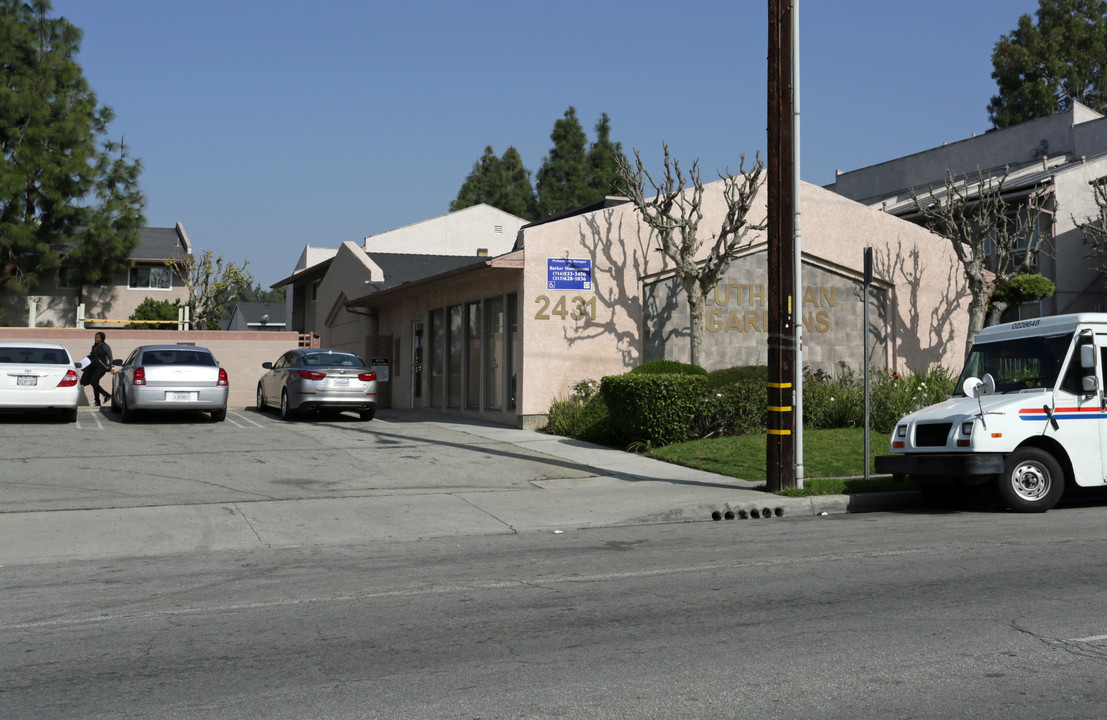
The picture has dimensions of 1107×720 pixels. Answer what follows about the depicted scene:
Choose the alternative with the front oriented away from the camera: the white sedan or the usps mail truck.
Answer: the white sedan

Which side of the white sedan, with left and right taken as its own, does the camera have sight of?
back

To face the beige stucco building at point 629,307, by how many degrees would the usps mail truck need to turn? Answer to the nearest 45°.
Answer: approximately 90° to its right

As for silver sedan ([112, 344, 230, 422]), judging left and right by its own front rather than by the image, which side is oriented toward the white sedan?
left

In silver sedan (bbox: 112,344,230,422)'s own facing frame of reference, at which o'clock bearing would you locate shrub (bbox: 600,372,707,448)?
The shrub is roughly at 4 o'clock from the silver sedan.

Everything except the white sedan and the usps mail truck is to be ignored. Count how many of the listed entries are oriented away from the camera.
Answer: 1

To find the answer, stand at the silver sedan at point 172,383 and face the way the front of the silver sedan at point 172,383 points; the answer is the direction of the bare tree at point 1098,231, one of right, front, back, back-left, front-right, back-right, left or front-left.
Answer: right

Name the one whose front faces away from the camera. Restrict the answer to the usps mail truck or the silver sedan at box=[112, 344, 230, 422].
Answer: the silver sedan

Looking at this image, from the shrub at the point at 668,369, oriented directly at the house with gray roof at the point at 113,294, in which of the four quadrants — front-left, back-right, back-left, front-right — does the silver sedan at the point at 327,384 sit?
front-left

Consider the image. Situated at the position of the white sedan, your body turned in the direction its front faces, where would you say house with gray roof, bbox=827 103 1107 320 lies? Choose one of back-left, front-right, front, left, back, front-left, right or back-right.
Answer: right

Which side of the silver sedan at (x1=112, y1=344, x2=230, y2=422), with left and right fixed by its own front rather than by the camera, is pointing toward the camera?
back

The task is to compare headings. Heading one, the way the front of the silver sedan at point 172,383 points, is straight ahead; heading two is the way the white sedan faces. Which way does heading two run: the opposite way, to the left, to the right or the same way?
the same way

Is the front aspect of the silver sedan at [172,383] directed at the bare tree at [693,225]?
no

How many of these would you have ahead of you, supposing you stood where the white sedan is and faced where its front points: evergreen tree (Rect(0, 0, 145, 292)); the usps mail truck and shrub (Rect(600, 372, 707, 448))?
1

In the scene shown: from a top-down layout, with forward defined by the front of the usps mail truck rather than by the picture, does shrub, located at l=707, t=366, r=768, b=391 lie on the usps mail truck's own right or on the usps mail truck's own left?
on the usps mail truck's own right

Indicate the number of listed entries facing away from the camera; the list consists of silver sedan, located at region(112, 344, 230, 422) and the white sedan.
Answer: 2

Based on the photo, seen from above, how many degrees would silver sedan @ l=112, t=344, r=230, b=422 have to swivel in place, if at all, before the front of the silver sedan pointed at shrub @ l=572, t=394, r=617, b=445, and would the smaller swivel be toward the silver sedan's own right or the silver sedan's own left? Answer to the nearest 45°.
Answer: approximately 135° to the silver sedan's own right

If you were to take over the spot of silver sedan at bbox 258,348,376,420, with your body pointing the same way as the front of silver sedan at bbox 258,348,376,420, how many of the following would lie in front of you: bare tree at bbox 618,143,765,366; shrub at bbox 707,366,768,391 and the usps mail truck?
0
